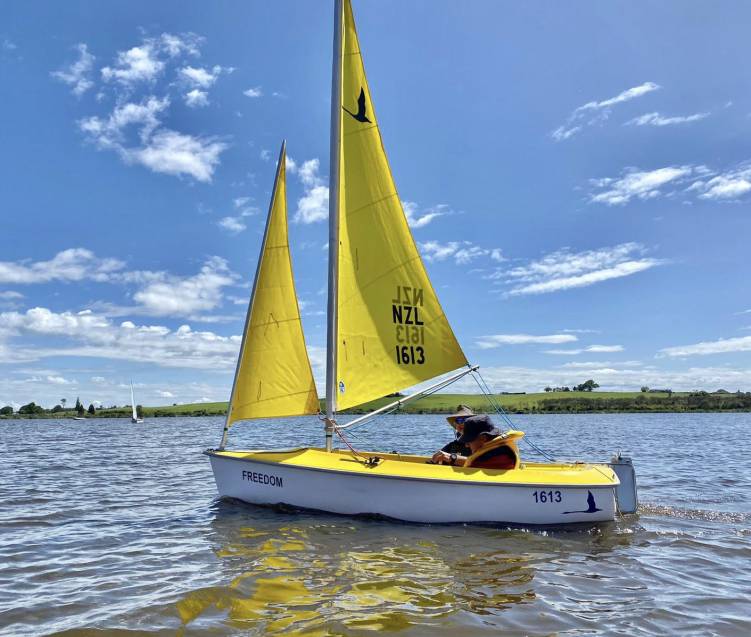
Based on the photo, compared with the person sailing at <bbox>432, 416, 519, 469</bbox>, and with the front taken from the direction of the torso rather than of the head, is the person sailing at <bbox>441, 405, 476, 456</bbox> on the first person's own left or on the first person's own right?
on the first person's own right

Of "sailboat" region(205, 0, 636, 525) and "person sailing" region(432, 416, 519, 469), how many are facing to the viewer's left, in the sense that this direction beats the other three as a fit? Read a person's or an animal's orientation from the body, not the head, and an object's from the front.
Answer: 2

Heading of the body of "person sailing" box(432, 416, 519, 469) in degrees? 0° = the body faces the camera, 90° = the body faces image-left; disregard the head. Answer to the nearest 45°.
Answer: approximately 90°

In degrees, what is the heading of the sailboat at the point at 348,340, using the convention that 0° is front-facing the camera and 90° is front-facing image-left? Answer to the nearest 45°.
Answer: approximately 90°
